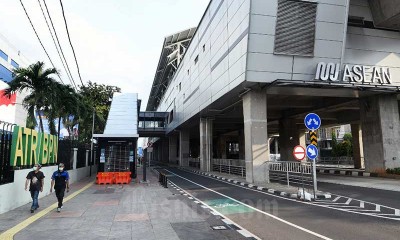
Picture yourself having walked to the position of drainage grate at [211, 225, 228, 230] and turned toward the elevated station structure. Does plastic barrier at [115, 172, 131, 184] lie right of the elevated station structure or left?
left

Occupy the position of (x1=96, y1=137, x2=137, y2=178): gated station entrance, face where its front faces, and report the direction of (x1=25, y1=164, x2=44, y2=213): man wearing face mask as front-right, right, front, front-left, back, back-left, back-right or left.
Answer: front

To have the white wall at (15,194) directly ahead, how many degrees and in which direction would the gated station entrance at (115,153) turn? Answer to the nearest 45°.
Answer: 0° — it already faces it

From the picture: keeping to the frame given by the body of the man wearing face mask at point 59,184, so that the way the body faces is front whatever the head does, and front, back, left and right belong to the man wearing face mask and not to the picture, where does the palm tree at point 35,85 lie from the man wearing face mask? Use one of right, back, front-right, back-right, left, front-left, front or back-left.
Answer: back

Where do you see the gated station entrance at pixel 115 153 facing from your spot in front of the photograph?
facing the viewer

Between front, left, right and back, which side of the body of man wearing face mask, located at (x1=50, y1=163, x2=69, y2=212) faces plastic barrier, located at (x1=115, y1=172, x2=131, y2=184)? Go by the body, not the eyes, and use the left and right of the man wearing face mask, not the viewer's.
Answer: back

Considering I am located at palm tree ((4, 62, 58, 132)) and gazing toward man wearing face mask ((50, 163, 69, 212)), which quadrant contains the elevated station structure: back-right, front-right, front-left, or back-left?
front-left

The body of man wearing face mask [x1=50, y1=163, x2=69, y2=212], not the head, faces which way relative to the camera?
toward the camera

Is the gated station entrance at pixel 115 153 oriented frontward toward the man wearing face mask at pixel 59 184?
yes

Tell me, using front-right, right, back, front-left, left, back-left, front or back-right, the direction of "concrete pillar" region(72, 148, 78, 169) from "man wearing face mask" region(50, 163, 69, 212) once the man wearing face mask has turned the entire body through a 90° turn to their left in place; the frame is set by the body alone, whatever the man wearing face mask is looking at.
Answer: left

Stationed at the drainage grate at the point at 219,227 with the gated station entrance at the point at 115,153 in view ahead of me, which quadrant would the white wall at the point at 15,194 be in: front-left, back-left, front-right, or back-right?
front-left

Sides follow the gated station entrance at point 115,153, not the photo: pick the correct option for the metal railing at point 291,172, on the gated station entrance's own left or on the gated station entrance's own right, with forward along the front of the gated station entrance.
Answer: on the gated station entrance's own left

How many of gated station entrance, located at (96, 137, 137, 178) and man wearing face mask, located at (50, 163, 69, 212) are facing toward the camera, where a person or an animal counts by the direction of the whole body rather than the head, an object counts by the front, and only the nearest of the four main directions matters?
2

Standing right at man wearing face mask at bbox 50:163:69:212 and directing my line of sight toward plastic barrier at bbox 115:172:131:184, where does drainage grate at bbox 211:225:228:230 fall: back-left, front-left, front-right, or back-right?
back-right
